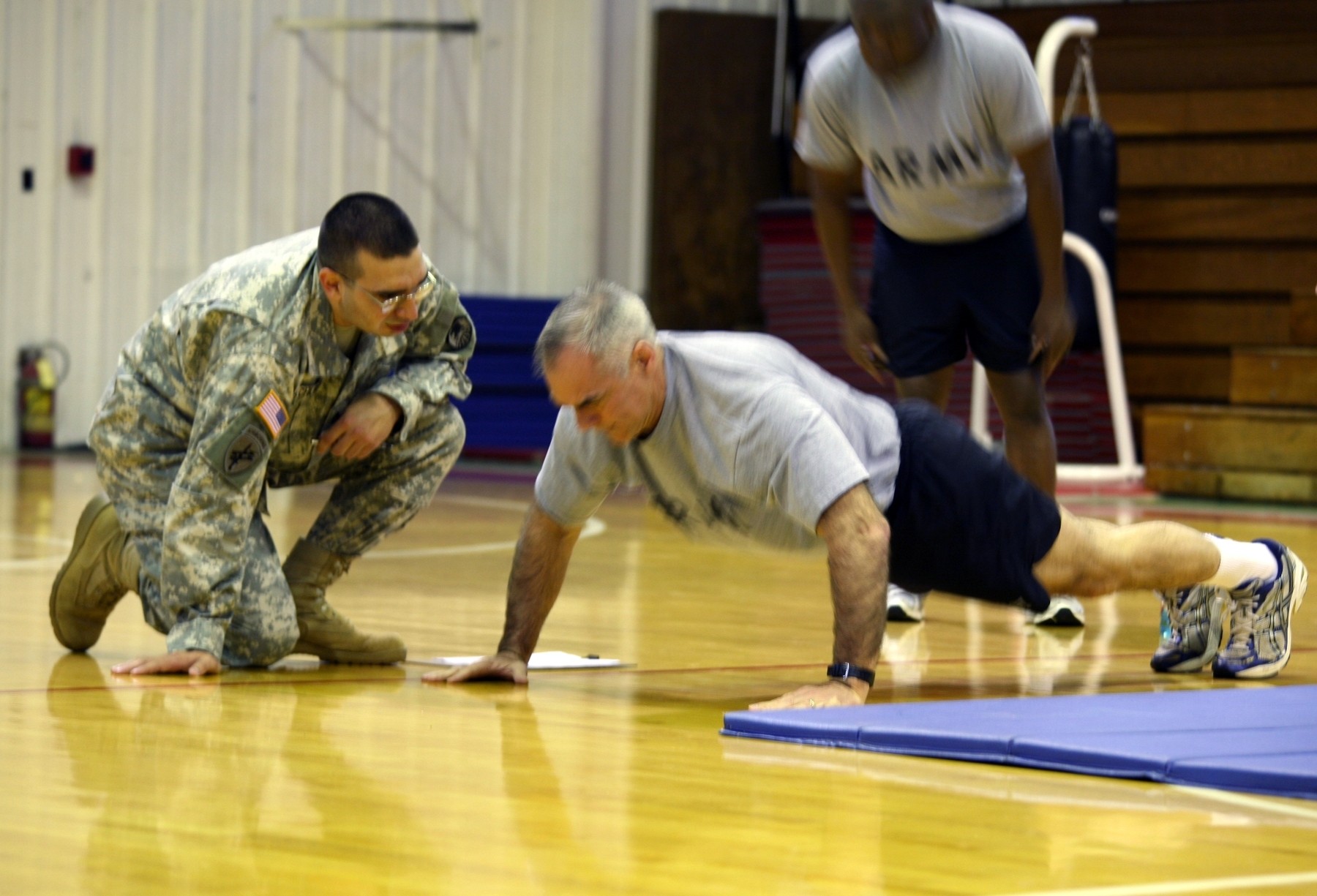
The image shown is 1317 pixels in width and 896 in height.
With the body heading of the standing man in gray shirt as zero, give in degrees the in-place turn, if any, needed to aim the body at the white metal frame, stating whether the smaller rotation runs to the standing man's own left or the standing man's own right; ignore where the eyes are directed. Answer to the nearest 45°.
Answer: approximately 180°

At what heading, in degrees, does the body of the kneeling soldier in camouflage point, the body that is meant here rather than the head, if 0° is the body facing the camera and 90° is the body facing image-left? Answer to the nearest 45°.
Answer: approximately 315°

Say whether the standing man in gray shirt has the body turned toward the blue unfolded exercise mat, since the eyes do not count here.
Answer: yes

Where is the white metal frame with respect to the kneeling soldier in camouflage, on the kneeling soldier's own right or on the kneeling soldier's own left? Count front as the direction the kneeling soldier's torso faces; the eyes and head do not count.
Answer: on the kneeling soldier's own left

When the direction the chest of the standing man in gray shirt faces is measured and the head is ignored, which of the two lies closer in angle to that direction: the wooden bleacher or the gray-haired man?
the gray-haired man

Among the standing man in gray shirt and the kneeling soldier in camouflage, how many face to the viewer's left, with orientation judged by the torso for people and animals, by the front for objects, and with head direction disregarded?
0

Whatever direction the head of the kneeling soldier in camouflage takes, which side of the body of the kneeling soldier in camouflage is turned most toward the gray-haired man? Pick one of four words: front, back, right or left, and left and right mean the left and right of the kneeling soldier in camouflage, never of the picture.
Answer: front

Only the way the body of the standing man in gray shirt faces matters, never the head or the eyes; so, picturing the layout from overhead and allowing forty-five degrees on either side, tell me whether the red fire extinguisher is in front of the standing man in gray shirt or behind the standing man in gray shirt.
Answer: behind

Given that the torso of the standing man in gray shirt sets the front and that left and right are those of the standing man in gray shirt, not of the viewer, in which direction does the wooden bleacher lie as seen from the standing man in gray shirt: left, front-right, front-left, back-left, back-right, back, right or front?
back

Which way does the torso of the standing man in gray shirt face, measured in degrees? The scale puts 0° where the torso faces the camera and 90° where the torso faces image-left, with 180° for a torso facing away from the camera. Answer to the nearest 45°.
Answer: approximately 0°

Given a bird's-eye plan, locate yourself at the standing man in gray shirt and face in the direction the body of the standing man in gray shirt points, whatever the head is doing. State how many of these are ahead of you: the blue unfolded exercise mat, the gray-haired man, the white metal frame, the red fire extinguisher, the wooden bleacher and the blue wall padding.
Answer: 2
